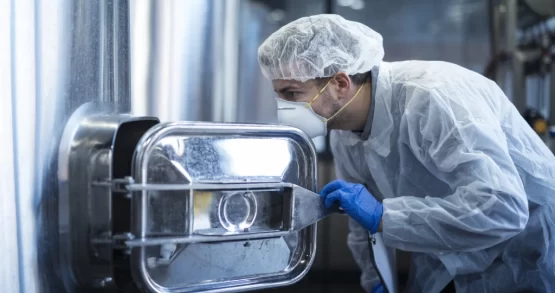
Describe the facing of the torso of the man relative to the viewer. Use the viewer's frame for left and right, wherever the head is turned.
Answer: facing to the left of the viewer

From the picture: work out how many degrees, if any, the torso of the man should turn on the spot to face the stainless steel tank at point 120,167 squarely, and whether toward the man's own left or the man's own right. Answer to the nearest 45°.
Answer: approximately 45° to the man's own left

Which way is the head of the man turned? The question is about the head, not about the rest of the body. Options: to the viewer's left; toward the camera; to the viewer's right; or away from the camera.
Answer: to the viewer's left
